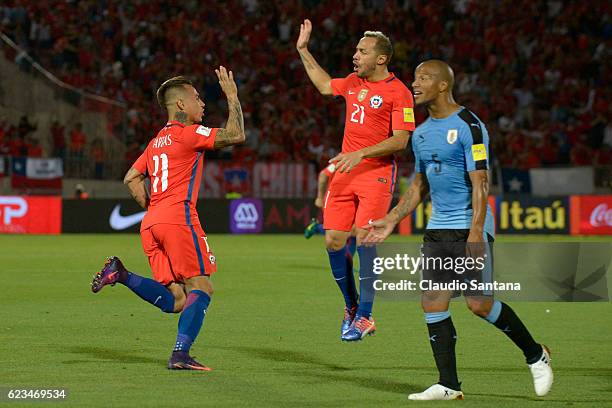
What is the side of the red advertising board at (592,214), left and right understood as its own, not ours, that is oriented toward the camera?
front

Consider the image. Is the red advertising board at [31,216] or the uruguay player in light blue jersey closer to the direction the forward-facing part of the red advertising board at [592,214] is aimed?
the uruguay player in light blue jersey

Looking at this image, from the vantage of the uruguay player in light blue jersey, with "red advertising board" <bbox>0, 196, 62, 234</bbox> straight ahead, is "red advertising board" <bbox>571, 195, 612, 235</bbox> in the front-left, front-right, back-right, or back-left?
front-right

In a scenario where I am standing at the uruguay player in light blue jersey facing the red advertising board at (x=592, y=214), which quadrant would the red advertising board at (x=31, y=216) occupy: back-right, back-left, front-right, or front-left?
front-left

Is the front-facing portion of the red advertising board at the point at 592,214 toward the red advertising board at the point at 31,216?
no

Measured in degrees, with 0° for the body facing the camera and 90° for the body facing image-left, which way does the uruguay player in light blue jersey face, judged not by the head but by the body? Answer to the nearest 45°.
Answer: approximately 45°

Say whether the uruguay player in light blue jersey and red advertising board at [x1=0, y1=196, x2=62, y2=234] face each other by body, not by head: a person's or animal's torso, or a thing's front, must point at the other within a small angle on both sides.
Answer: no

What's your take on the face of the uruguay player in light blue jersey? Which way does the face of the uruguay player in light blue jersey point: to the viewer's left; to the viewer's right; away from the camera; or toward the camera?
to the viewer's left

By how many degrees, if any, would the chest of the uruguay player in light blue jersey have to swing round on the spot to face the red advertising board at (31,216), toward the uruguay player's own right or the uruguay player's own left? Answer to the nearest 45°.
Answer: approximately 90° to the uruguay player's own right

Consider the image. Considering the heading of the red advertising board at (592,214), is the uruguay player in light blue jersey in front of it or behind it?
in front

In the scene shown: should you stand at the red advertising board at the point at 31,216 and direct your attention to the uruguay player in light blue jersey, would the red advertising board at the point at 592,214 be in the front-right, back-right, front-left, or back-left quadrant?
front-left

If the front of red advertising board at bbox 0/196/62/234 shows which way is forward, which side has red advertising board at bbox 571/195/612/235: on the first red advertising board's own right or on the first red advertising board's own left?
on the first red advertising board's own left

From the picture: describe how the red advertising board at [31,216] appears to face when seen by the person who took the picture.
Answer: facing the viewer

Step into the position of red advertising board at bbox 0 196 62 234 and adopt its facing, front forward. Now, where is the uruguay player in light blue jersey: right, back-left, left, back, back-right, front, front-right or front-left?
front

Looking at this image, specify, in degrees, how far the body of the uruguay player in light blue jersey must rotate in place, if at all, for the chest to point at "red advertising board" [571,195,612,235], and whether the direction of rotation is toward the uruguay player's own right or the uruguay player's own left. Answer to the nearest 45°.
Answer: approximately 135° to the uruguay player's own right
